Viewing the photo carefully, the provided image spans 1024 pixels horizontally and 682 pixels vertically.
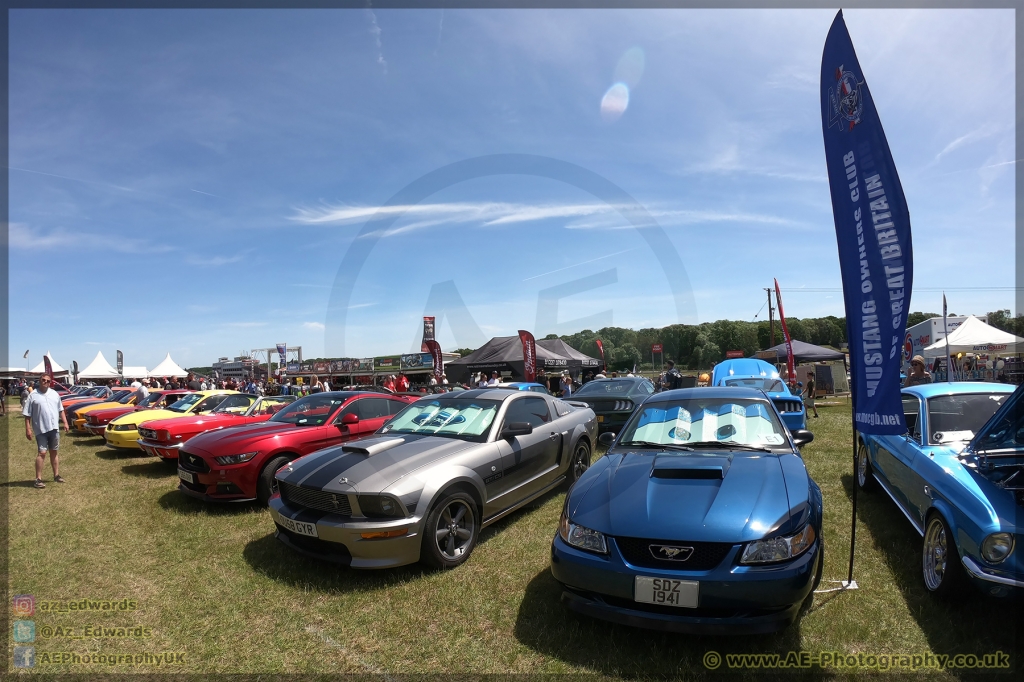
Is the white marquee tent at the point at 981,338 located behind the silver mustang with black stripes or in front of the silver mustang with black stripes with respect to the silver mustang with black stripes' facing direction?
behind

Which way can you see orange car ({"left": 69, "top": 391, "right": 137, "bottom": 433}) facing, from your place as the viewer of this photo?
facing the viewer and to the left of the viewer

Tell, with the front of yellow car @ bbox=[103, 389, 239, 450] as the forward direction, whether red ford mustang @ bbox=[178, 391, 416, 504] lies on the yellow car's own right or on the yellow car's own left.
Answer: on the yellow car's own left

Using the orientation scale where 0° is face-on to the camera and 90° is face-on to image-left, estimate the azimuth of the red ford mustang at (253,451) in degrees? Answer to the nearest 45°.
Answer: approximately 45°

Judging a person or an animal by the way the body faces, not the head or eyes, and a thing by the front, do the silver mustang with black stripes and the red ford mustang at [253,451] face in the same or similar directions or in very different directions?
same or similar directions

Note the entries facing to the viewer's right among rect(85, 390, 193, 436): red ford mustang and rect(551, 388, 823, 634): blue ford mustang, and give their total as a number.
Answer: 0

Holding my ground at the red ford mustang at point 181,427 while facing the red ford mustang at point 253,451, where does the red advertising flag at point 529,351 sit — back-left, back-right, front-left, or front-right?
back-left

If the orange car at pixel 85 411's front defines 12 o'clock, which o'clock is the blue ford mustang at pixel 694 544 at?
The blue ford mustang is roughly at 10 o'clock from the orange car.

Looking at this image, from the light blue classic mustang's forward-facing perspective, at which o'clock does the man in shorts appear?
The man in shorts is roughly at 4 o'clock from the light blue classic mustang.

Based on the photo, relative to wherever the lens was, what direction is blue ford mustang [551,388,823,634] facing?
facing the viewer

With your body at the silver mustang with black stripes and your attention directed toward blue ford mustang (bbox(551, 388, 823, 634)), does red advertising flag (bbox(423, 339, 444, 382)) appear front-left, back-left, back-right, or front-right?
back-left

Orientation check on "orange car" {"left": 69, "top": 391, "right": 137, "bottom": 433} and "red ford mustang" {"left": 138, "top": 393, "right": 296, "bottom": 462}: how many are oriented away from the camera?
0

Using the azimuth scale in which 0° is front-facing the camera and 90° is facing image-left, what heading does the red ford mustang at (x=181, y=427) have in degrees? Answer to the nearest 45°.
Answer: approximately 45°

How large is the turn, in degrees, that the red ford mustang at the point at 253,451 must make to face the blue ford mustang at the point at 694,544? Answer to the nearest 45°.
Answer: approximately 90° to its left
